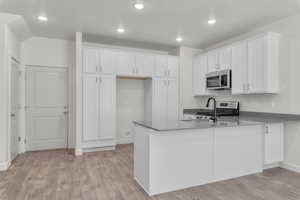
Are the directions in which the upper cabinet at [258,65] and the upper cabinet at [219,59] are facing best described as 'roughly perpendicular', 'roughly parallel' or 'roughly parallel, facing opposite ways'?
roughly parallel

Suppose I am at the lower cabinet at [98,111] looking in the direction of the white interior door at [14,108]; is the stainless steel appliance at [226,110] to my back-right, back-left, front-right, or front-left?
back-left

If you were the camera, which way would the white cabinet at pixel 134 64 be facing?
facing the viewer

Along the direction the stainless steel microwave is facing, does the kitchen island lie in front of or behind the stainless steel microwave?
in front

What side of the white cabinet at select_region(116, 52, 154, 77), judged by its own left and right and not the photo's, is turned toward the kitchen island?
front

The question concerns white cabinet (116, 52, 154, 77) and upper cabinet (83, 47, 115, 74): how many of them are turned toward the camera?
2

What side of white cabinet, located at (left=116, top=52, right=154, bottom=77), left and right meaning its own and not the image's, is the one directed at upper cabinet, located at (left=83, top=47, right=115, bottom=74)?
right

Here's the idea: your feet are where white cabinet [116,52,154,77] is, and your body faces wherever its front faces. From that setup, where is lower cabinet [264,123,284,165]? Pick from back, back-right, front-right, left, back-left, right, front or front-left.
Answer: front-left

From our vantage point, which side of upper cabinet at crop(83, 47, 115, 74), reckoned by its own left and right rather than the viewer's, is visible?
front

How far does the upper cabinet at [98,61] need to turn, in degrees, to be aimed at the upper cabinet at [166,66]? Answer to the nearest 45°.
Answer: approximately 90° to its left

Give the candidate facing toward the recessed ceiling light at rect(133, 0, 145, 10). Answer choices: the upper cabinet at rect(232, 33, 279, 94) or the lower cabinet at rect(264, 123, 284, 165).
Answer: the upper cabinet

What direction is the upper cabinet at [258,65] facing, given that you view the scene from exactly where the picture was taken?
facing the viewer and to the left of the viewer

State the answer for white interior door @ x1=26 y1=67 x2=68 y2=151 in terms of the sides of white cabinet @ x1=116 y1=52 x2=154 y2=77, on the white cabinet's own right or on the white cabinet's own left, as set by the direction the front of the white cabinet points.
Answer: on the white cabinet's own right

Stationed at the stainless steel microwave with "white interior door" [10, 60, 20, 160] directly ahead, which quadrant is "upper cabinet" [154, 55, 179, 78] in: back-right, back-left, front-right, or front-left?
front-right

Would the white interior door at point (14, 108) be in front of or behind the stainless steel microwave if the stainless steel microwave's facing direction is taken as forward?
in front
